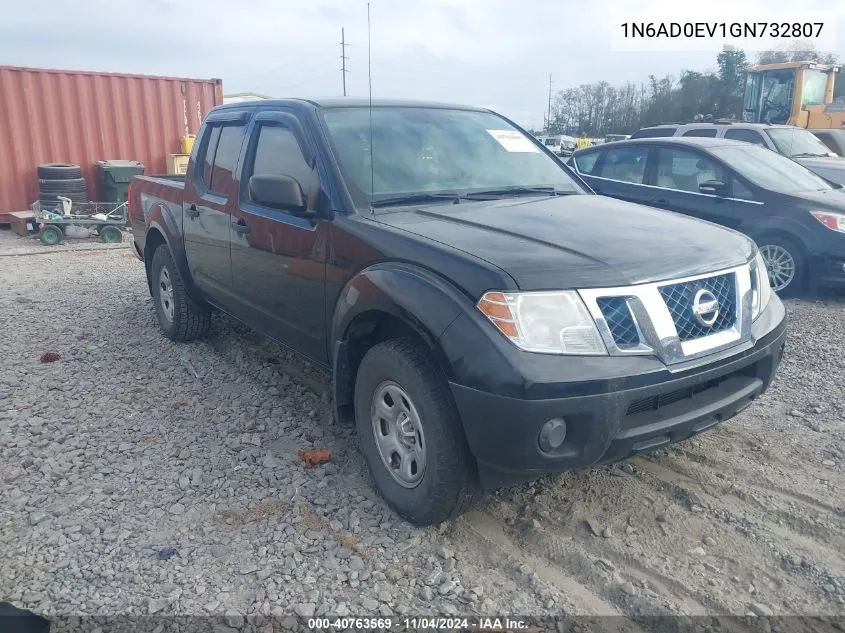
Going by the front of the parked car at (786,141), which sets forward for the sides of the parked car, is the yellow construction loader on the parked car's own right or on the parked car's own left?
on the parked car's own left

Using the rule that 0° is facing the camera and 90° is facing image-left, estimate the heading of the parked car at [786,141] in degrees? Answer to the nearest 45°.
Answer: approximately 315°

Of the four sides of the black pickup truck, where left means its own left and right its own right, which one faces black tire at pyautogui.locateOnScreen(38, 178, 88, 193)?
back

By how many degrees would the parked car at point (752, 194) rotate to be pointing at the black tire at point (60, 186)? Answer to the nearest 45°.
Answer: approximately 135° to its right

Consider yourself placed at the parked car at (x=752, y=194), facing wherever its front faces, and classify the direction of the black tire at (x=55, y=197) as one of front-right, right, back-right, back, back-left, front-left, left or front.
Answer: back-right

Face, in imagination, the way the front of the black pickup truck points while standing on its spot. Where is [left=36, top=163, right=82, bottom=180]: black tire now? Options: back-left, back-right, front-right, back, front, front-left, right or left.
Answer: back

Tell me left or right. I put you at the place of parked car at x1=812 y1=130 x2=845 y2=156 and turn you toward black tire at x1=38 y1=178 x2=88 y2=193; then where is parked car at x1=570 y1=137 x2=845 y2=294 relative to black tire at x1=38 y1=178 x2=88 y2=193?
left
